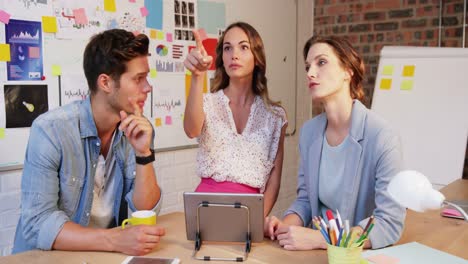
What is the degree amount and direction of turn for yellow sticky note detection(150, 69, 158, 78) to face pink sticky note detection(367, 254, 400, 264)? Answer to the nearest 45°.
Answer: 0° — it already faces it

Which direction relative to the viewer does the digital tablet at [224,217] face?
away from the camera

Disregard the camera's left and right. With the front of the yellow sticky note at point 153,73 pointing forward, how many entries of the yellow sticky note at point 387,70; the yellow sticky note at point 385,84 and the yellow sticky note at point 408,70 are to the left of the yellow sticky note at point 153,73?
3

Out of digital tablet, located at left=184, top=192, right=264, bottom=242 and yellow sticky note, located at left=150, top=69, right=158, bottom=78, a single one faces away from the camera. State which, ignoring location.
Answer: the digital tablet

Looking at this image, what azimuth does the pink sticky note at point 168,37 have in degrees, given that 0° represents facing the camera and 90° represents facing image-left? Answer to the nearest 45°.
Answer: approximately 0°

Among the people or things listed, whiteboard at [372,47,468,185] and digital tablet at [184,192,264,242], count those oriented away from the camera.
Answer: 1

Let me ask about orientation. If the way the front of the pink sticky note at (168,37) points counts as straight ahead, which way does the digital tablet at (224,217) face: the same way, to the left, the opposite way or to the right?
the opposite way
